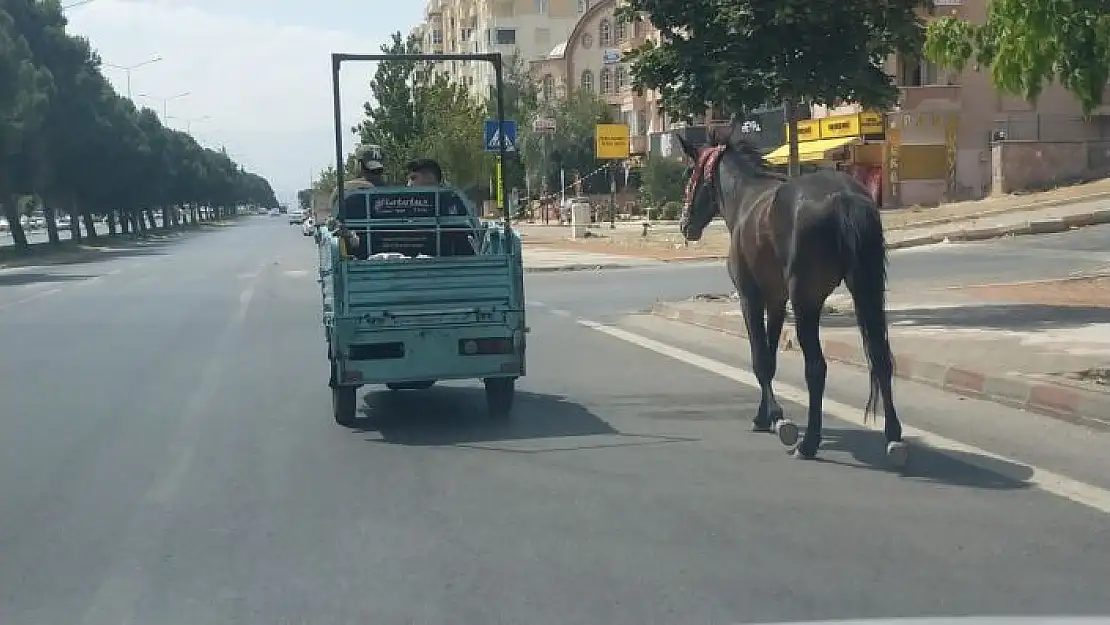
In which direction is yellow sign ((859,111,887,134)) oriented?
toward the camera

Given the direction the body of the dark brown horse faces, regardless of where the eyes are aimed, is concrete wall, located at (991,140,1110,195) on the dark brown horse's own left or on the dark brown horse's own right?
on the dark brown horse's own right

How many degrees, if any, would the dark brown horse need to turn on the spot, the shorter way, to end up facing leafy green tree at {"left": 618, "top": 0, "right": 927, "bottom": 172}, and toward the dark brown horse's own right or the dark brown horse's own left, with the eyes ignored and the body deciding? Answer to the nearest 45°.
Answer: approximately 45° to the dark brown horse's own right

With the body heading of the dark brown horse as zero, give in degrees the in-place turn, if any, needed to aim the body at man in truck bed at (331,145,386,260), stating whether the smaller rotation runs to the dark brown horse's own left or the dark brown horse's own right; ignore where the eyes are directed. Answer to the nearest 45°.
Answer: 0° — it already faces them

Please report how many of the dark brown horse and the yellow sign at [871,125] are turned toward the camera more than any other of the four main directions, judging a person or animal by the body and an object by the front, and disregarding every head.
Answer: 1

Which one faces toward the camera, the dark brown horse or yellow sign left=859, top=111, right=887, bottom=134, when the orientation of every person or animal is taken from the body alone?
the yellow sign

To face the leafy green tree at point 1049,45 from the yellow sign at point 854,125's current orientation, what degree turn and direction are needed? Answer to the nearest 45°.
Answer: approximately 45° to its left

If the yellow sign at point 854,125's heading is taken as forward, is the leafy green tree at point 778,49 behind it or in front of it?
in front

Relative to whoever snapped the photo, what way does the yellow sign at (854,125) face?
facing the viewer and to the left of the viewer

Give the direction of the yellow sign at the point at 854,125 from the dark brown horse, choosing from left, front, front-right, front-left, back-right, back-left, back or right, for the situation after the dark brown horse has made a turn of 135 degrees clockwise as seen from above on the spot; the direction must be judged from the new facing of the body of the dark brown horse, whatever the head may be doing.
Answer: left

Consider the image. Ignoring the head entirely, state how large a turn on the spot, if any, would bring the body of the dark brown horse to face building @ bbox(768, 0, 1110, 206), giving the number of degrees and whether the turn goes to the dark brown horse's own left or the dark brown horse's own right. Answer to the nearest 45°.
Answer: approximately 45° to the dark brown horse's own right

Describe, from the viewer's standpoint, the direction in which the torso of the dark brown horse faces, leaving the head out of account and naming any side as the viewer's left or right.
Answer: facing away from the viewer and to the left of the viewer

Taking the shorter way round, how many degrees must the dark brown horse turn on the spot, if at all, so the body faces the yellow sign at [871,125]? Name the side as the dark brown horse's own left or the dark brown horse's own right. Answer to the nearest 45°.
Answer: approximately 45° to the dark brown horse's own right

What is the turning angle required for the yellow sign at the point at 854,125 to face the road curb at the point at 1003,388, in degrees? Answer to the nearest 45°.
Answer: approximately 45° to its left
